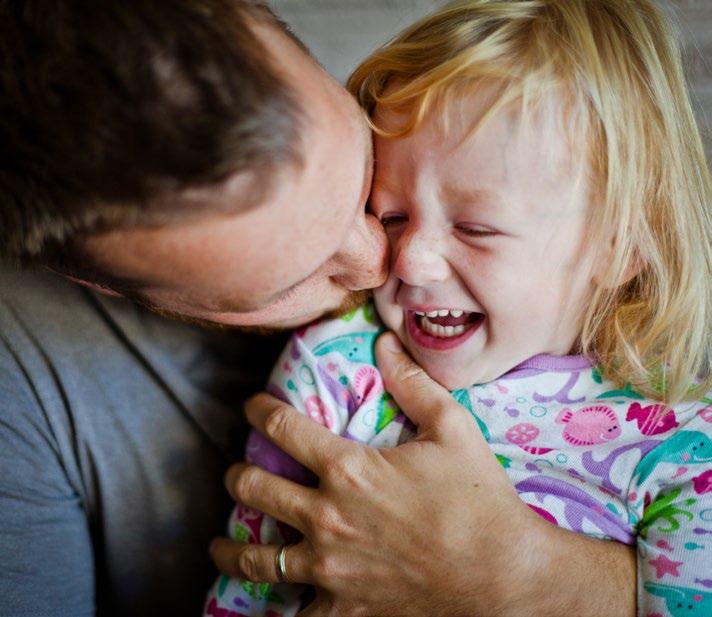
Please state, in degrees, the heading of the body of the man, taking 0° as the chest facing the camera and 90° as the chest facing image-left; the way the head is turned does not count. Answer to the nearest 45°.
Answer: approximately 270°

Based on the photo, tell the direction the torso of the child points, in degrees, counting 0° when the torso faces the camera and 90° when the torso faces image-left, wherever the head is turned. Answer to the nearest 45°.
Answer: approximately 45°

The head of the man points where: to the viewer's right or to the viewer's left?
to the viewer's right
